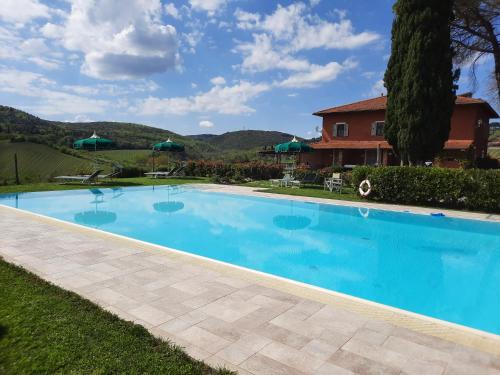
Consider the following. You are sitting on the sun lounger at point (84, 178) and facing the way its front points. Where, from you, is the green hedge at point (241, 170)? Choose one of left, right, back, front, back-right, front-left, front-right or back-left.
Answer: back

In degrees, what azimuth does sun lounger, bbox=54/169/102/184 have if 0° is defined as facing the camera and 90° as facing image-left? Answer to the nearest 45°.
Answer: approximately 90°

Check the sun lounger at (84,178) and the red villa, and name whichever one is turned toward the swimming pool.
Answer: the red villa

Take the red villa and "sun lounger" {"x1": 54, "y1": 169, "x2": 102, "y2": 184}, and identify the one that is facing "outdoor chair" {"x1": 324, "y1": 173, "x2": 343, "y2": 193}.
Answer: the red villa

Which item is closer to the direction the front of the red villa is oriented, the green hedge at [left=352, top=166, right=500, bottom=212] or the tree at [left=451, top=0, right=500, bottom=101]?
the green hedge

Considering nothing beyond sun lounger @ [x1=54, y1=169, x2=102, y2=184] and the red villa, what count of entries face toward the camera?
1

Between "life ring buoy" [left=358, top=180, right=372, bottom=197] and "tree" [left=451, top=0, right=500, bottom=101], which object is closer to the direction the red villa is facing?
the life ring buoy

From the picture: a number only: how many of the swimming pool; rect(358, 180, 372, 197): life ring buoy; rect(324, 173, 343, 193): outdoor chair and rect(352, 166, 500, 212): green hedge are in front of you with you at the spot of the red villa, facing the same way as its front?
4
